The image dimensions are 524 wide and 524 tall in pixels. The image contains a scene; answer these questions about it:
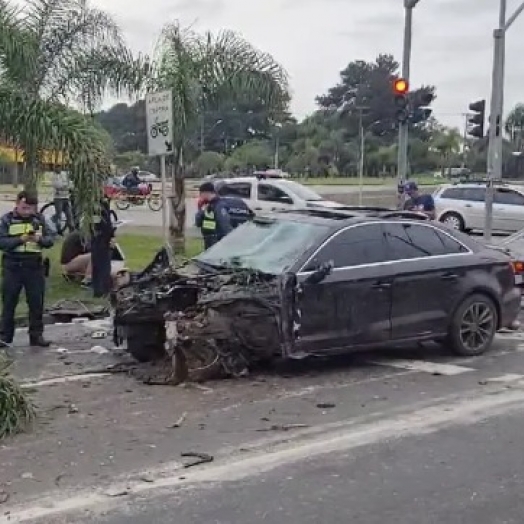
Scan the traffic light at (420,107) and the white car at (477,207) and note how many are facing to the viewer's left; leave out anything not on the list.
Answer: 0

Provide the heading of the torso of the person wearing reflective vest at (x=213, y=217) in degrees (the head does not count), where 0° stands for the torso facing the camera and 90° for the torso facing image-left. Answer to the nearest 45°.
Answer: approximately 45°

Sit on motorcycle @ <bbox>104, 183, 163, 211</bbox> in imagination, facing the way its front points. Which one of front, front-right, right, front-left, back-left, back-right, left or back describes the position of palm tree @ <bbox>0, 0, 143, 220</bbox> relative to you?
right

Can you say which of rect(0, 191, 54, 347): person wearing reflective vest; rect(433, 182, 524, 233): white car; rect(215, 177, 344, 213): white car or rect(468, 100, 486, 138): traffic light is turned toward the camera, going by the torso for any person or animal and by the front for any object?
the person wearing reflective vest

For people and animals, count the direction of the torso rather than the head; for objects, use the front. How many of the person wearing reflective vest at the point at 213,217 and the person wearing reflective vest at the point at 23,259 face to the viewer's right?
0

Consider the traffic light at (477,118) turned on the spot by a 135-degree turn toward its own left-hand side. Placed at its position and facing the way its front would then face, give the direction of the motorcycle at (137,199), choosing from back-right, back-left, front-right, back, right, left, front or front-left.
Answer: back

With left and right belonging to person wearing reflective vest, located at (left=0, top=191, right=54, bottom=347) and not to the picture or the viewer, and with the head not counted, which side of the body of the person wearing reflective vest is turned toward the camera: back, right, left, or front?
front

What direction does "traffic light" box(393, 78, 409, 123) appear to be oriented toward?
toward the camera

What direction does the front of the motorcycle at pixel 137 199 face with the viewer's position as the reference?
facing to the right of the viewer

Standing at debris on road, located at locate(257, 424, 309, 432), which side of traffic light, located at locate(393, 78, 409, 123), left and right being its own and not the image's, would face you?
front

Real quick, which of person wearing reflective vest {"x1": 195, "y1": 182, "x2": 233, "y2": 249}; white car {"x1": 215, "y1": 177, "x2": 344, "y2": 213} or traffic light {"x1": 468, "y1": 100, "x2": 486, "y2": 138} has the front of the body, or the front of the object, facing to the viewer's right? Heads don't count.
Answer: the white car

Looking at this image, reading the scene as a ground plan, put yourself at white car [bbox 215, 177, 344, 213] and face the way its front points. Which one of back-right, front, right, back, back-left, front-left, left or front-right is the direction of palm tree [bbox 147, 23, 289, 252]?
right

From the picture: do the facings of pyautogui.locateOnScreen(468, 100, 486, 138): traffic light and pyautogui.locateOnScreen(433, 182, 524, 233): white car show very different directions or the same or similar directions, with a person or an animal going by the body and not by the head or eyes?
very different directions

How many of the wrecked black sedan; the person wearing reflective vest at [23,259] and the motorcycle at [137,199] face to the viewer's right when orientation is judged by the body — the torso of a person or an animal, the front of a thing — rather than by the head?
1
